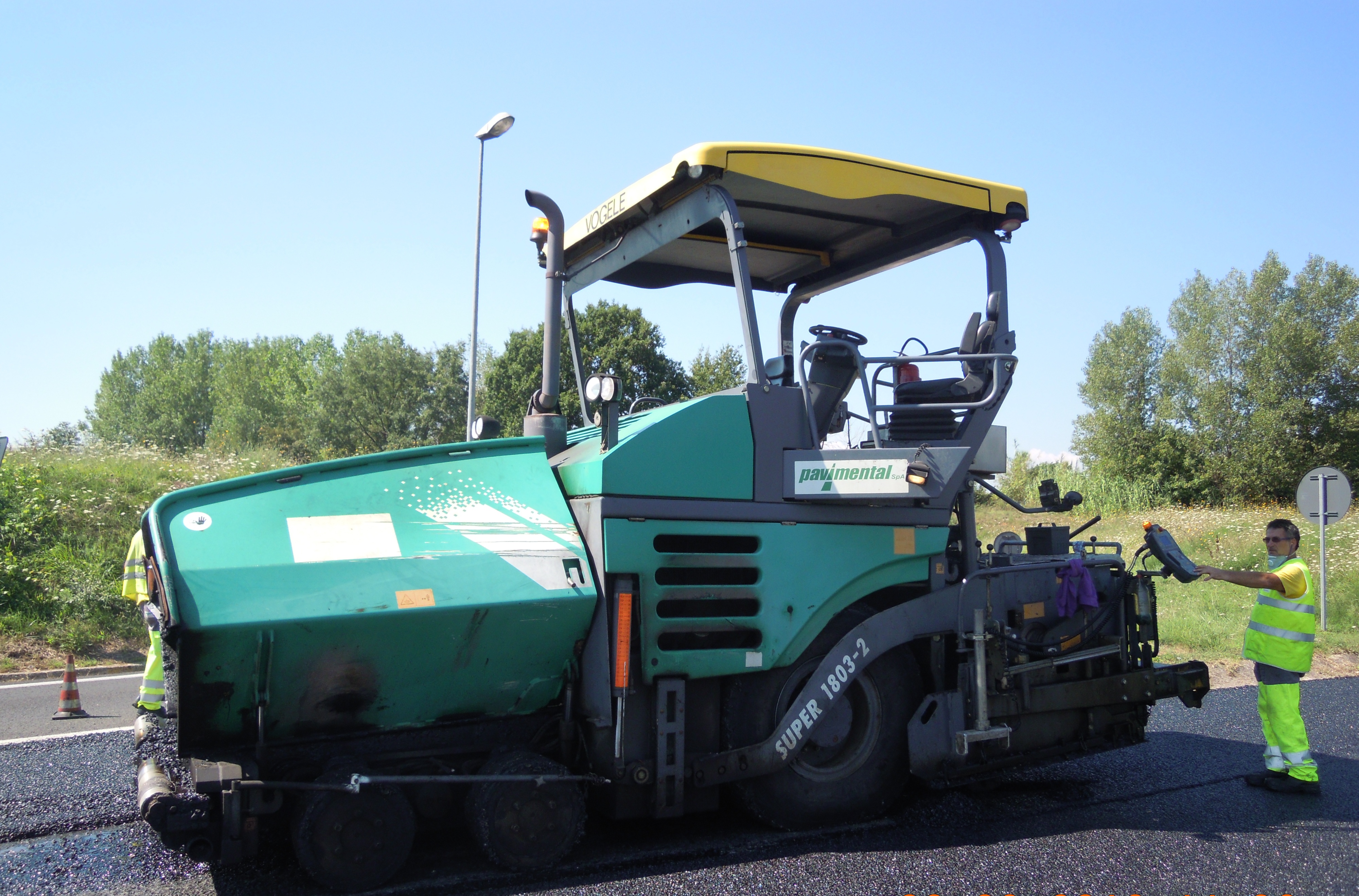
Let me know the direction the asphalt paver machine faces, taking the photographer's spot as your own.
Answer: facing the viewer and to the left of the viewer

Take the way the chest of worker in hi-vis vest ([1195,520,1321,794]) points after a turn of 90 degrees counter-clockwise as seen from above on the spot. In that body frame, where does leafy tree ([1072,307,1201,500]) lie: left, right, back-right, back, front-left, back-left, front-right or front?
back

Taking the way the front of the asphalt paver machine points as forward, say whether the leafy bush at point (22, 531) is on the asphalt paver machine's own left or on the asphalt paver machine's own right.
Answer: on the asphalt paver machine's own right

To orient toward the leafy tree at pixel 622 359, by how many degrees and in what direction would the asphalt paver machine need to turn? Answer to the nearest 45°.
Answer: approximately 135° to its right

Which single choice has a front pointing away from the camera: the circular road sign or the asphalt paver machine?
the circular road sign

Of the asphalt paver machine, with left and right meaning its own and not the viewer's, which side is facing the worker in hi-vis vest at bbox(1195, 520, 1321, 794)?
back

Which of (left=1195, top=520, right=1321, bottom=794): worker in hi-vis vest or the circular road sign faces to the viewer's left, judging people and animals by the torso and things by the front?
the worker in hi-vis vest

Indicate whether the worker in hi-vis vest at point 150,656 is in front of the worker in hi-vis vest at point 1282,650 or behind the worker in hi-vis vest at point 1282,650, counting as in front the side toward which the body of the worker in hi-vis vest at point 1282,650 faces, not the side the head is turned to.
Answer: in front

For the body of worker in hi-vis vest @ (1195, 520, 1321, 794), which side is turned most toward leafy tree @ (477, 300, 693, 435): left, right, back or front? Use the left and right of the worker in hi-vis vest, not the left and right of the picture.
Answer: right

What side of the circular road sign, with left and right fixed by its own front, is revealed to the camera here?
back

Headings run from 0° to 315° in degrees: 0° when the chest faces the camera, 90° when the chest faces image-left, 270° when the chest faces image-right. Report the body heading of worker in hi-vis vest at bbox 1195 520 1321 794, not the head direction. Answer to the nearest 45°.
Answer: approximately 90°

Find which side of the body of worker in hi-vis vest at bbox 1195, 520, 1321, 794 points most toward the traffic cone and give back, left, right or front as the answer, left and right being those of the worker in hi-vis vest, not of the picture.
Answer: front
